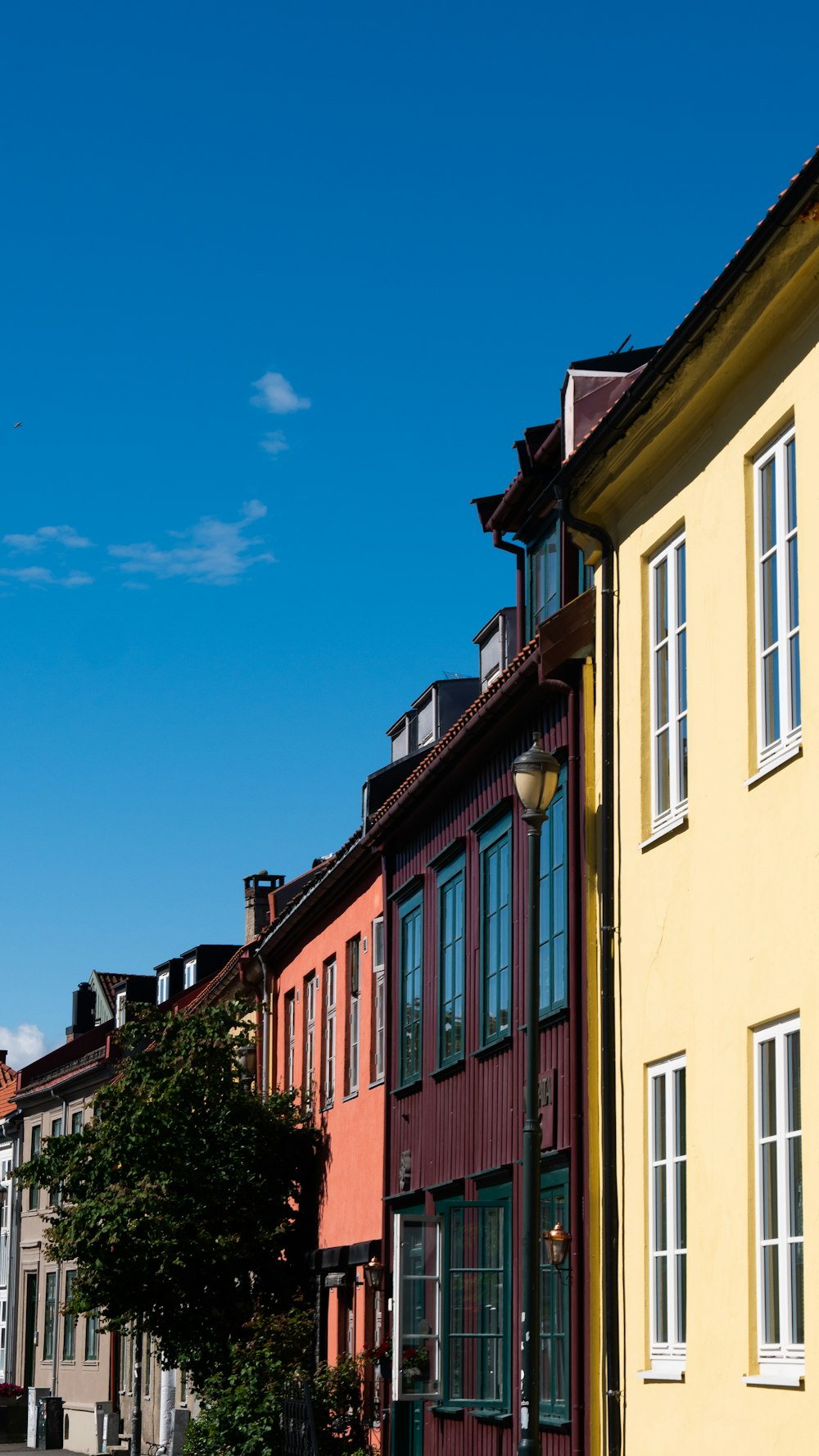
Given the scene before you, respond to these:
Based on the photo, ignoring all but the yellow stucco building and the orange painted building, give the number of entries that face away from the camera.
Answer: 0

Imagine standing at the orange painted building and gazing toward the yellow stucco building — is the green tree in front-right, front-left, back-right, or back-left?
back-right

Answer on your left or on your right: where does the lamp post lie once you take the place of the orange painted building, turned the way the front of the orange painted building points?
on your left

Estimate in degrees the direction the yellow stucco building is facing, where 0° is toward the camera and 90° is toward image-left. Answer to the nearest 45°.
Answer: approximately 45°

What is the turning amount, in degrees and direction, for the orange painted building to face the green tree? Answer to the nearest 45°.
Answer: approximately 90° to its right

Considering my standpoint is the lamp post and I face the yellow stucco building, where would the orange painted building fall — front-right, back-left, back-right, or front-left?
back-left

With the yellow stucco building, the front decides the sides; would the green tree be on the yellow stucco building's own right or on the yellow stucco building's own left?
on the yellow stucco building's own right

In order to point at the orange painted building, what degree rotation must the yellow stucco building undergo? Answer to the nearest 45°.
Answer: approximately 135° to its right

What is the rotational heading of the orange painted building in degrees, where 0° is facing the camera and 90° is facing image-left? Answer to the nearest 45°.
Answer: approximately 45°
